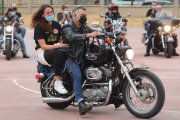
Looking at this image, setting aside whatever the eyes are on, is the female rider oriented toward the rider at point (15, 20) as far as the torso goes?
no

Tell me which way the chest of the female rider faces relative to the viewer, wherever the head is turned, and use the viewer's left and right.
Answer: facing the viewer and to the right of the viewer

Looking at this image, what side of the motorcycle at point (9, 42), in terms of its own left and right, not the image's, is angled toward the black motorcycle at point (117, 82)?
front

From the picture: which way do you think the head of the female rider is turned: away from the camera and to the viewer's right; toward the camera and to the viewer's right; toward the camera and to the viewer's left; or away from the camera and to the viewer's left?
toward the camera and to the viewer's right

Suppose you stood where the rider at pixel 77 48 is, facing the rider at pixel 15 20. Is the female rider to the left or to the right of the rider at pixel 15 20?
left

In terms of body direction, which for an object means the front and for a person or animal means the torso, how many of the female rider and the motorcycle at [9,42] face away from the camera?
0

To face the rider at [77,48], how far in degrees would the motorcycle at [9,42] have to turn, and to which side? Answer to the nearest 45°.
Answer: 0° — it already faces them

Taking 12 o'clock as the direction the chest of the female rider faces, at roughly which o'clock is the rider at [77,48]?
The rider is roughly at 12 o'clock from the female rider.

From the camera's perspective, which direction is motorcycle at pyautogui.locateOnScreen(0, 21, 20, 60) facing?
toward the camera

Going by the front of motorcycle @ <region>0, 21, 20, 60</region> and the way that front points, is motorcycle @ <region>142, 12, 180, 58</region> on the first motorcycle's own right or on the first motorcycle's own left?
on the first motorcycle's own left
